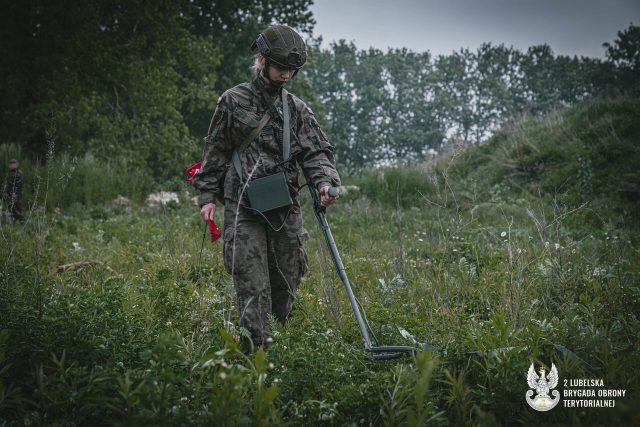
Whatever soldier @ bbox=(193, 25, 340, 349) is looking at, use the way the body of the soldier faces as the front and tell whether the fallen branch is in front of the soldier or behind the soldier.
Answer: behind

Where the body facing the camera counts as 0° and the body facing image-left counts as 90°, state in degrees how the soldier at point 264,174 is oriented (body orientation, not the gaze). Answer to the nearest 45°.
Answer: approximately 315°
